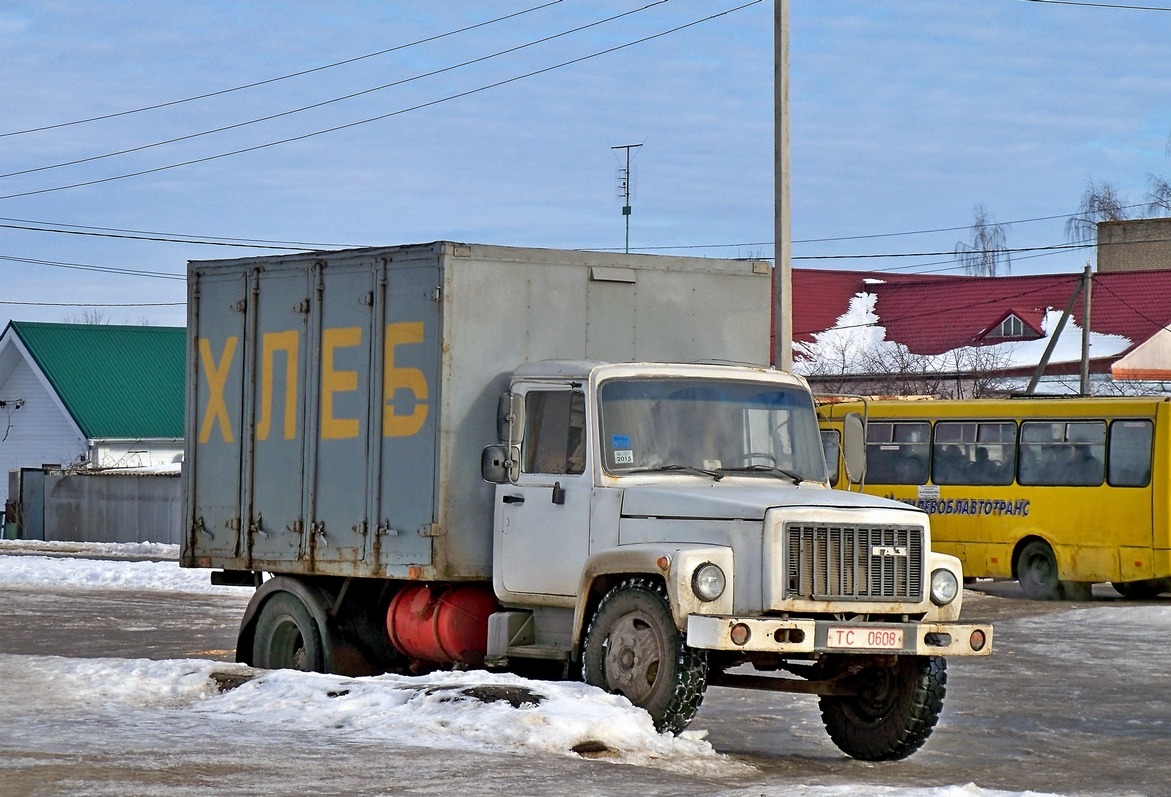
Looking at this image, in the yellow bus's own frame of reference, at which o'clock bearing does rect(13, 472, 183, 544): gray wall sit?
The gray wall is roughly at 1 o'clock from the yellow bus.

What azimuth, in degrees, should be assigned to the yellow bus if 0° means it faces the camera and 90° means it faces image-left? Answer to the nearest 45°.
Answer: approximately 90°

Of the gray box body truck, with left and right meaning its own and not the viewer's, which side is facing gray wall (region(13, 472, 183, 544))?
back

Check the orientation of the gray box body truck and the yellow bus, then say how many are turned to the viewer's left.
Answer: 1

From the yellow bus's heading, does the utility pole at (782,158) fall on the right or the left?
on its left

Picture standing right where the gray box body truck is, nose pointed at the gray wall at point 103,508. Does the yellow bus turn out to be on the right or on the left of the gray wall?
right
